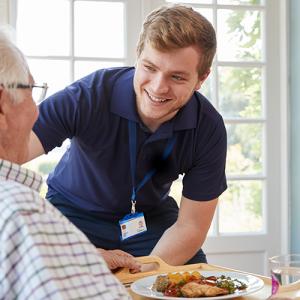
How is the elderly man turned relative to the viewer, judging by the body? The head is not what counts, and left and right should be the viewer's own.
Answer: facing away from the viewer and to the right of the viewer

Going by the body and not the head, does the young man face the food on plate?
yes

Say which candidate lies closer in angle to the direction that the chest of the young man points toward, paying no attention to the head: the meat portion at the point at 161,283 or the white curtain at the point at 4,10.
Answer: the meat portion

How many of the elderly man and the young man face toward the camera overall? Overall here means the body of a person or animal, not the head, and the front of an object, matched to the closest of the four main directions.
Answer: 1

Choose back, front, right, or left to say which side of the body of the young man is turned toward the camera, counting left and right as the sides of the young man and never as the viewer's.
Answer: front

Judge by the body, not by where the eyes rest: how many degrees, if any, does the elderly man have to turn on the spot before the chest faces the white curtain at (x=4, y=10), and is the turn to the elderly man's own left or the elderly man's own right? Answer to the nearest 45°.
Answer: approximately 45° to the elderly man's own left

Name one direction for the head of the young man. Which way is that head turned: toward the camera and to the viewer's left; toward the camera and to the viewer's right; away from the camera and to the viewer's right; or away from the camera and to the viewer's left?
toward the camera and to the viewer's left

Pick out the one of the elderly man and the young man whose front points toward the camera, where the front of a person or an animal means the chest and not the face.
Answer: the young man

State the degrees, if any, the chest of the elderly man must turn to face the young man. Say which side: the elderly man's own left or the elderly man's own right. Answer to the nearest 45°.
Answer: approximately 45° to the elderly man's own left

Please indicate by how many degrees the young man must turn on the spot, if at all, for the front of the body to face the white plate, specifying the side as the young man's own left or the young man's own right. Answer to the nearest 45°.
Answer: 0° — they already face it

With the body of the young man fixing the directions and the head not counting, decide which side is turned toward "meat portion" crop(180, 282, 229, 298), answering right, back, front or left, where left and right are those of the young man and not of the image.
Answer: front
